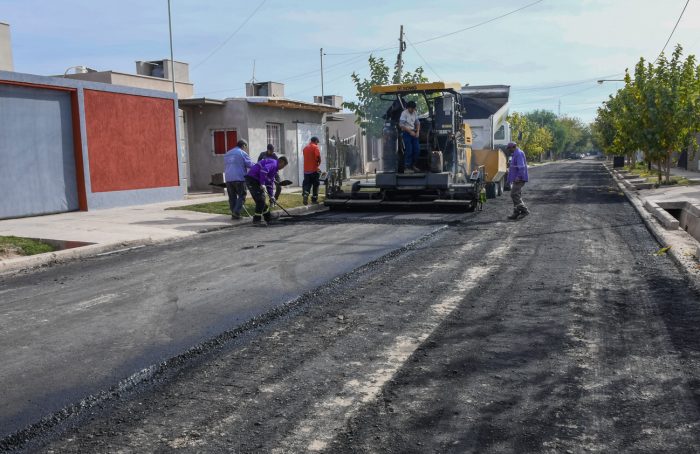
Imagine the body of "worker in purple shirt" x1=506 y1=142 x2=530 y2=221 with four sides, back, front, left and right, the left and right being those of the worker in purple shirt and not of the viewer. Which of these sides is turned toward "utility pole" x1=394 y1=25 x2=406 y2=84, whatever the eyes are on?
right

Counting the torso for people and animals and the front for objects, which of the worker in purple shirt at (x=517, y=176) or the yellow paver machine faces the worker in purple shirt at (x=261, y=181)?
the worker in purple shirt at (x=517, y=176)

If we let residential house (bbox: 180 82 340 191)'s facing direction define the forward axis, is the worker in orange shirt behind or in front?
in front

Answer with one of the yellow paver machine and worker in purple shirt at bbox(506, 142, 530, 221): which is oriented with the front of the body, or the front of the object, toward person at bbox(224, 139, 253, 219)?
the worker in purple shirt

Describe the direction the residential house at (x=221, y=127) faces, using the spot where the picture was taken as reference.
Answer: facing the viewer and to the right of the viewer

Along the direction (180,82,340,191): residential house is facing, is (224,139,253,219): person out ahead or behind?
ahead

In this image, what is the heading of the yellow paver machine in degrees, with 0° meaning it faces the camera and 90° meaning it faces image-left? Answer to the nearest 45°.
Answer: approximately 180°

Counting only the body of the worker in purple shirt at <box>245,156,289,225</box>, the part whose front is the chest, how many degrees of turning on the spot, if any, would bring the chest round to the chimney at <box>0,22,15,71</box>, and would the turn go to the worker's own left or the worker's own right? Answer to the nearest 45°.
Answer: approximately 135° to the worker's own left

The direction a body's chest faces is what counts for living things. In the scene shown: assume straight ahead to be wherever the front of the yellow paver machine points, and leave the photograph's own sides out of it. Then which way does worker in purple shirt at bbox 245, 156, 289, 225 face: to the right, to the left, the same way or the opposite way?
to the right

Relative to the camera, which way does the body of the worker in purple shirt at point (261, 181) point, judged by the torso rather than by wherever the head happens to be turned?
to the viewer's right
